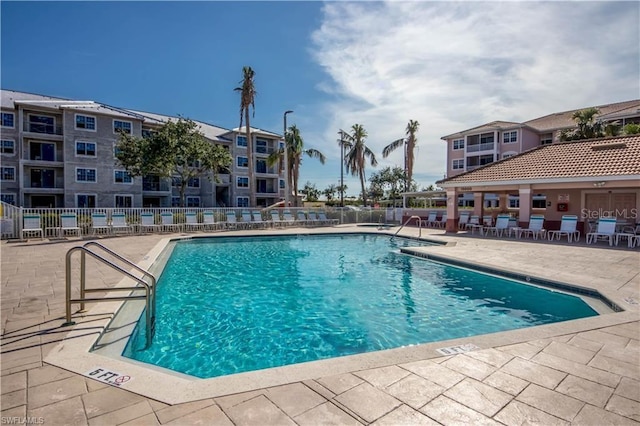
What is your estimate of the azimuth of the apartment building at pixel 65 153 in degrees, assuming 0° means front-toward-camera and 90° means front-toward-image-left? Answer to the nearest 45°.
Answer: approximately 315°

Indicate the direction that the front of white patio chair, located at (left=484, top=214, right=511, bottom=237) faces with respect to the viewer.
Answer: facing the viewer and to the left of the viewer

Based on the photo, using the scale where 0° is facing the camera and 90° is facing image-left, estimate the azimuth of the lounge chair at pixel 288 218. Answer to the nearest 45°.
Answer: approximately 315°

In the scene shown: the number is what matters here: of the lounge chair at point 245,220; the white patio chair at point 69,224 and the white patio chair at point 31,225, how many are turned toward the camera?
3

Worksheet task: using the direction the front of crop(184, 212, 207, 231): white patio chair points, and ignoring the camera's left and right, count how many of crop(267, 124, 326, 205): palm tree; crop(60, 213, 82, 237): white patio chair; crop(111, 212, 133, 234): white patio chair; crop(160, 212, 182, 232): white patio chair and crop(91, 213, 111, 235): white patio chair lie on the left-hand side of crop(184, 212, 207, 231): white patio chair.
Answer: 1

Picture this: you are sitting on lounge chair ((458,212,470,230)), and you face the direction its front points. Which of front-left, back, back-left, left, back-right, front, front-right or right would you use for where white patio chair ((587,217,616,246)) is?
left

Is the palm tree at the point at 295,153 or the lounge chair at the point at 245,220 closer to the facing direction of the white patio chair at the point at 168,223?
the lounge chair

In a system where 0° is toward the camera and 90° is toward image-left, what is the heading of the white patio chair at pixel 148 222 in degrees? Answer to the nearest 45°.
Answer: approximately 315°

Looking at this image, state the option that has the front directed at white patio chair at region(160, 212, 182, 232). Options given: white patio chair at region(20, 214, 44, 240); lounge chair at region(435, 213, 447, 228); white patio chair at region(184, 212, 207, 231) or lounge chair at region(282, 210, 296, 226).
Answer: lounge chair at region(435, 213, 447, 228)

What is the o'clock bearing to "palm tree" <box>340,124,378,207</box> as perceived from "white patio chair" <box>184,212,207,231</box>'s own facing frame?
The palm tree is roughly at 9 o'clock from the white patio chair.

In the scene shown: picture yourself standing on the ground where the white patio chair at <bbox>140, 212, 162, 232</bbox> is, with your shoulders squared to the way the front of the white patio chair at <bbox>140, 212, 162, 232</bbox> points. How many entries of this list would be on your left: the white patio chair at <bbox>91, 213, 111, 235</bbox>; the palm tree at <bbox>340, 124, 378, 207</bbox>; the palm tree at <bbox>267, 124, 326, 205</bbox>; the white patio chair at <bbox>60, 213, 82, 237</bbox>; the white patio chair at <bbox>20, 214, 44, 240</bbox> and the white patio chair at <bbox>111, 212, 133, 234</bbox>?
2

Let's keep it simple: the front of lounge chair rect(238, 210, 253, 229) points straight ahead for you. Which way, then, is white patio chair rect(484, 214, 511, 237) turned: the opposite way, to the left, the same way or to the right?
to the right

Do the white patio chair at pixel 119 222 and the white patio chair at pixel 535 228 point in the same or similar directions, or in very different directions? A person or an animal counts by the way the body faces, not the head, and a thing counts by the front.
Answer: very different directions

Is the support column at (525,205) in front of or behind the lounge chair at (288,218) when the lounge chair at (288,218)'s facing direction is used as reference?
in front

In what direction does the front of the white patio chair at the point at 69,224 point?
toward the camera

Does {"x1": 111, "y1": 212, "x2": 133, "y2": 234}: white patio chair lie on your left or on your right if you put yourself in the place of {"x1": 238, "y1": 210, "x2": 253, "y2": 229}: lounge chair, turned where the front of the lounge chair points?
on your right

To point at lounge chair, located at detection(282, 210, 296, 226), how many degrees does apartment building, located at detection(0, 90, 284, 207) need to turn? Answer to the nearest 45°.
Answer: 0° — it already faces it
